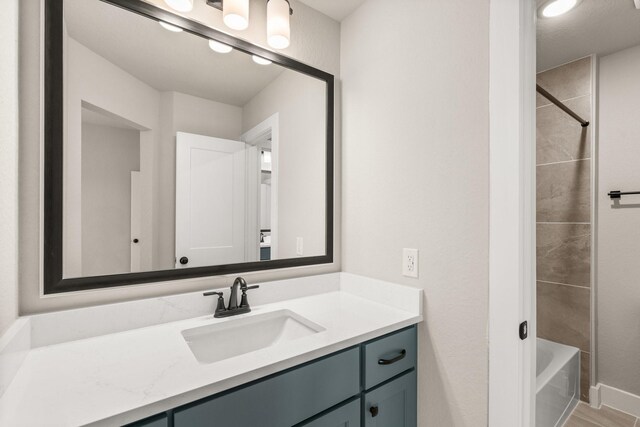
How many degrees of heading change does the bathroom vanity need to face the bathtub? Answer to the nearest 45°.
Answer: approximately 45° to its left

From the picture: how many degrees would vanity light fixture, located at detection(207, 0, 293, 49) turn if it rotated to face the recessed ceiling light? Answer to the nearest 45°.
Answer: approximately 45° to its left

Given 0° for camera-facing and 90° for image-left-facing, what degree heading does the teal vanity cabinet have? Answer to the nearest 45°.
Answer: approximately 315°

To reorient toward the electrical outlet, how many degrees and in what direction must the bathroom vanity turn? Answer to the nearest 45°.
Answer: approximately 45° to its left
